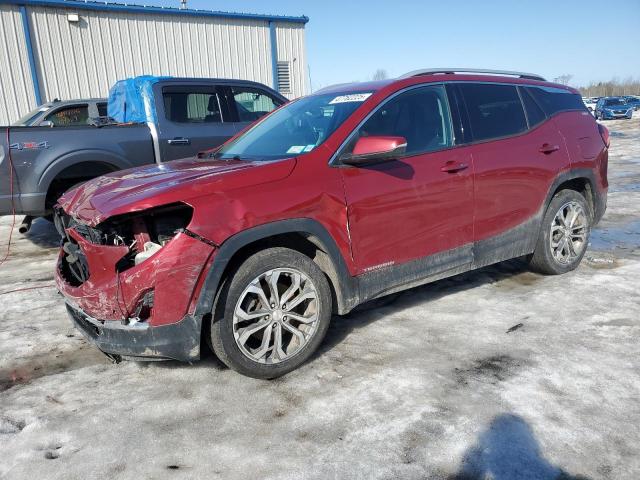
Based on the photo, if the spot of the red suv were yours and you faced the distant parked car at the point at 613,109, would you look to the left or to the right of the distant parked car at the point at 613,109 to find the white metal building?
left

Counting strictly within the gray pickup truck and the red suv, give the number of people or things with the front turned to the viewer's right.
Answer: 1

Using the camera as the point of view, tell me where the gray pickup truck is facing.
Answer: facing to the right of the viewer

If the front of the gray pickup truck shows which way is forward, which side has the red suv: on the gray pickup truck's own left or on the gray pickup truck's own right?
on the gray pickup truck's own right

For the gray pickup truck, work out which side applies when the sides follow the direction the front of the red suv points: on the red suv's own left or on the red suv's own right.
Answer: on the red suv's own right

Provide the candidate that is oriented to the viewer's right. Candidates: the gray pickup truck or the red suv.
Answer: the gray pickup truck

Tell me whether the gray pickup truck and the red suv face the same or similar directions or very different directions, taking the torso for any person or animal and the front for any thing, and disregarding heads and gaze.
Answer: very different directions

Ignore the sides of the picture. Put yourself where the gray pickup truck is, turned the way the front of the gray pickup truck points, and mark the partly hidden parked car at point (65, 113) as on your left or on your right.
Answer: on your left

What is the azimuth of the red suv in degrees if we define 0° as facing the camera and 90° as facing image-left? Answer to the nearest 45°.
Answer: approximately 45°
